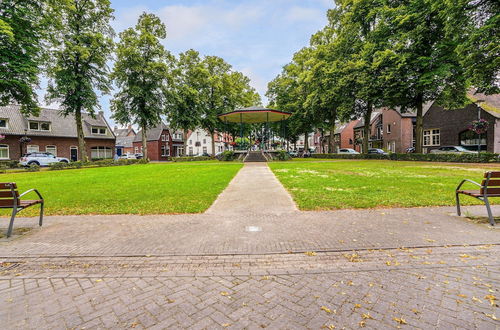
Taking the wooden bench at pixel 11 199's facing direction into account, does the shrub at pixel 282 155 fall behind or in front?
in front

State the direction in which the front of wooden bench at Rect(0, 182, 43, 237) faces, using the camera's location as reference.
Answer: facing away from the viewer and to the right of the viewer

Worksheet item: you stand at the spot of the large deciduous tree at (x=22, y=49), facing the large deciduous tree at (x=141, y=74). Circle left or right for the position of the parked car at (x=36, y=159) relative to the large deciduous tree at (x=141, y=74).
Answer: left

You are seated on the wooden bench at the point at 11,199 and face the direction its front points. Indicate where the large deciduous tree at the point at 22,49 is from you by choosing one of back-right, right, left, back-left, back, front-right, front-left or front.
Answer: front-left

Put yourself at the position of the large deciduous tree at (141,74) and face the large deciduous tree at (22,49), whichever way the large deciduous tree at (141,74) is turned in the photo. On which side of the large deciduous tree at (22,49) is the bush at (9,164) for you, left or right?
right

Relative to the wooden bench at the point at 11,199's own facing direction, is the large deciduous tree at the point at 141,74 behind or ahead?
ahead

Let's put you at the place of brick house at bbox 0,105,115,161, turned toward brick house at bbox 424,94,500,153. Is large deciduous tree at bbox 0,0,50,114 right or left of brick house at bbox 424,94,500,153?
right

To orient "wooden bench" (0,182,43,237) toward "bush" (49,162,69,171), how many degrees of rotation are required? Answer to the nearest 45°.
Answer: approximately 45° to its left
